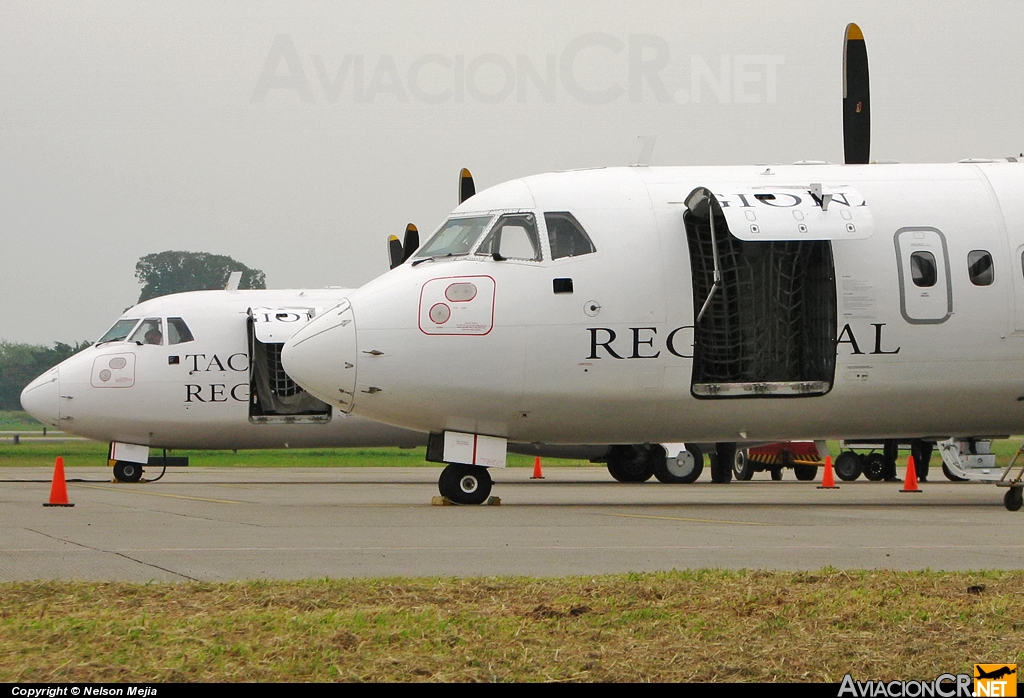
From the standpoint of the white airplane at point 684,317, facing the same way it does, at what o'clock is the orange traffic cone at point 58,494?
The orange traffic cone is roughly at 12 o'clock from the white airplane.

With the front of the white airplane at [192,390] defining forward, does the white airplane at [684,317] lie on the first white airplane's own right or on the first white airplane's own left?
on the first white airplane's own left

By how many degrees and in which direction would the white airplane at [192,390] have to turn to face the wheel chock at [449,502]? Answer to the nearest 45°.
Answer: approximately 135° to its left

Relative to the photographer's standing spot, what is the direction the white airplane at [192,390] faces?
facing to the left of the viewer

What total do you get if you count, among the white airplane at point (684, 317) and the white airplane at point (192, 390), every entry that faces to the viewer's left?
2

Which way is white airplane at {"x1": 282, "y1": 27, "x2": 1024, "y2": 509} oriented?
to the viewer's left
